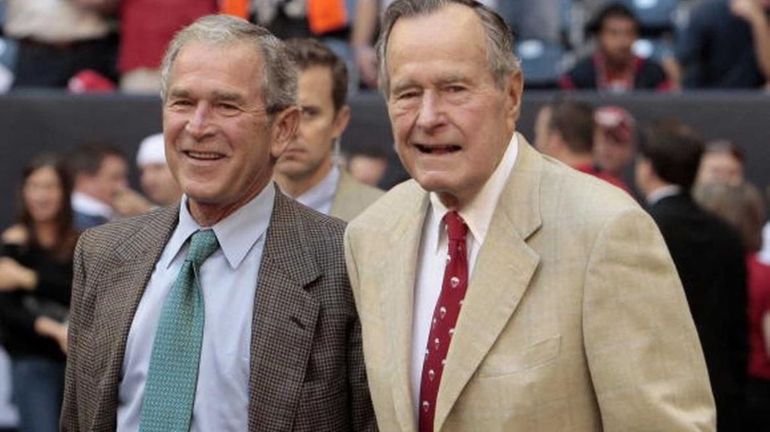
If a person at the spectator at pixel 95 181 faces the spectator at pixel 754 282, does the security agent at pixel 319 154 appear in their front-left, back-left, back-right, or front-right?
front-right

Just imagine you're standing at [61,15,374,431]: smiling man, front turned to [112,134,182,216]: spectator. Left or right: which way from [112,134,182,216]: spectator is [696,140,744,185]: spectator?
right

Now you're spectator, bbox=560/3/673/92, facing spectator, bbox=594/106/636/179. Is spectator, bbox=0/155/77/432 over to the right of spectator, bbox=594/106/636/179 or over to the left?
right

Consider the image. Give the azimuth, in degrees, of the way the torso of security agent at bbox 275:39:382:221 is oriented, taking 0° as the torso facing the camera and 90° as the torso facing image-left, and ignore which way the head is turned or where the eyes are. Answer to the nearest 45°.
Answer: approximately 45°

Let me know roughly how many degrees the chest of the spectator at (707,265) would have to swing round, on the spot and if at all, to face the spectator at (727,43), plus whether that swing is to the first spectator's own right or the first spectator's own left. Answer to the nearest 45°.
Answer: approximately 45° to the first spectator's own right

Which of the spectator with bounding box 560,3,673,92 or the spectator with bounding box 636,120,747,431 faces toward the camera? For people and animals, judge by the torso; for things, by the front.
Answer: the spectator with bounding box 560,3,673,92

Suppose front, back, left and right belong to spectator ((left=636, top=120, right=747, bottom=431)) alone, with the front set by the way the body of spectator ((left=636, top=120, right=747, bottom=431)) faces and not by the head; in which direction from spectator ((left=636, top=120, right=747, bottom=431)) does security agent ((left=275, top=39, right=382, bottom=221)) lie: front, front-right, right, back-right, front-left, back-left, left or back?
left

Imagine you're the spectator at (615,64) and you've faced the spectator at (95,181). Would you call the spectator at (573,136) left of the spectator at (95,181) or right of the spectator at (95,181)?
left

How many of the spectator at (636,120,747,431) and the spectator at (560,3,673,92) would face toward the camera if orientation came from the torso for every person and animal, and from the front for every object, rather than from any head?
1

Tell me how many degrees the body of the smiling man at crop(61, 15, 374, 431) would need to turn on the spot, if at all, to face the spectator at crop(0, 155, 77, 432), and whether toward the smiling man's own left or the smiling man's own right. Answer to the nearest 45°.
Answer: approximately 135° to the smiling man's own right

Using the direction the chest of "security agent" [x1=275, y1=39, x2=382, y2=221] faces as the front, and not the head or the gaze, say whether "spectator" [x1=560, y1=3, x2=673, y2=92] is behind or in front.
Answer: behind

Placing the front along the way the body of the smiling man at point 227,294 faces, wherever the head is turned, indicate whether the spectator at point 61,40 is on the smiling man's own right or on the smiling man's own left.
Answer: on the smiling man's own right

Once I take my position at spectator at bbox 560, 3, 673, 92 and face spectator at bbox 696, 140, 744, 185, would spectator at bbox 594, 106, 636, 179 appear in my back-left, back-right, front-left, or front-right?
front-right
